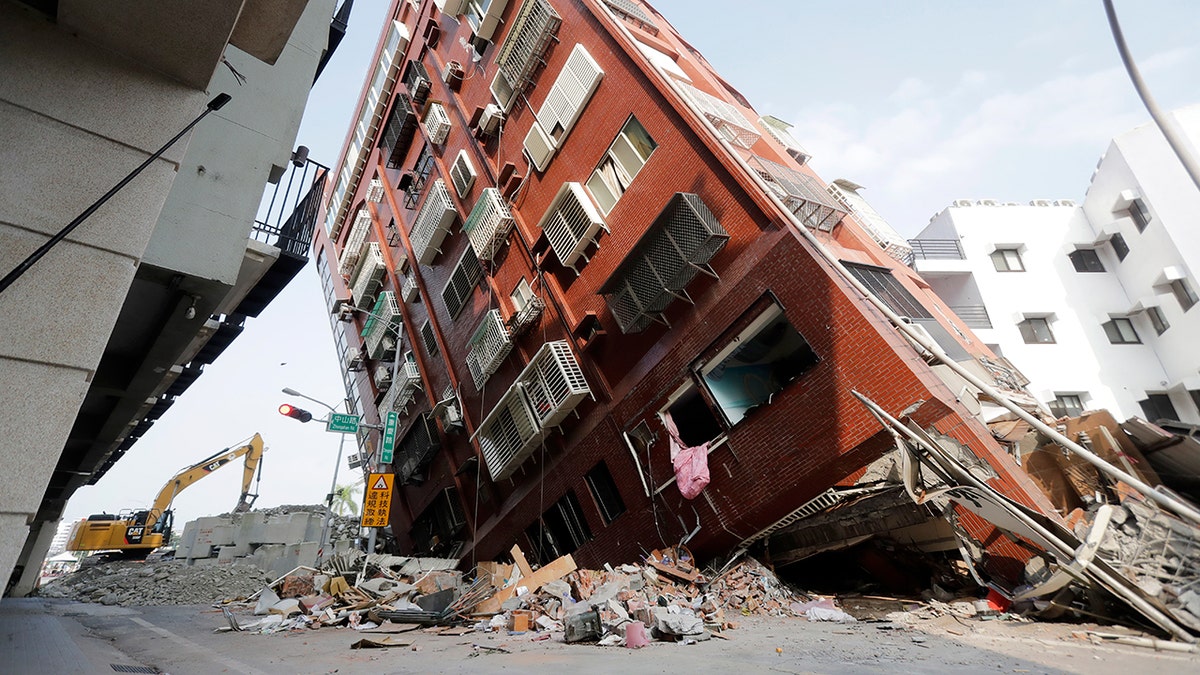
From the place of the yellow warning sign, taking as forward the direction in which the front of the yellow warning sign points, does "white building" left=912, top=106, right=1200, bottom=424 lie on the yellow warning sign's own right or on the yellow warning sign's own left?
on the yellow warning sign's own left

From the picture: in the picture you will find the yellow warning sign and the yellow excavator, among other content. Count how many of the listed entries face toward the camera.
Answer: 1

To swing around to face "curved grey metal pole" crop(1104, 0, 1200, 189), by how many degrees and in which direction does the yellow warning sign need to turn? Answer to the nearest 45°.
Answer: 0° — it already faces it

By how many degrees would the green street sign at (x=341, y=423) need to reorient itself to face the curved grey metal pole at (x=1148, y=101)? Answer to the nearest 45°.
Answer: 0° — it already faces it

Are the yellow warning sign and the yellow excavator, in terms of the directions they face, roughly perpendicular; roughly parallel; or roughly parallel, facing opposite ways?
roughly perpendicular

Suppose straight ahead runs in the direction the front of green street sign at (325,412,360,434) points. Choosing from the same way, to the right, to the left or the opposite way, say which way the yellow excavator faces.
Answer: to the left

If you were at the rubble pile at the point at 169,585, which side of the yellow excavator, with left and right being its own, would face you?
right

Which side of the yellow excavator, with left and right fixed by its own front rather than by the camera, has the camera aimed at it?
right
